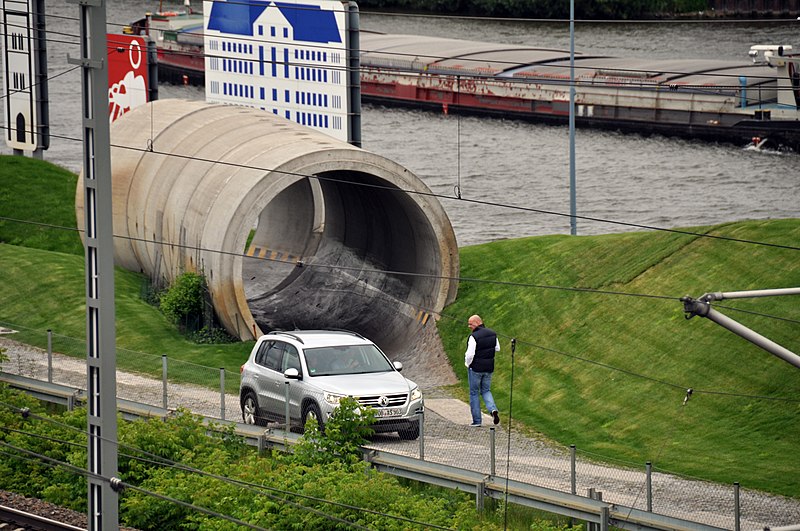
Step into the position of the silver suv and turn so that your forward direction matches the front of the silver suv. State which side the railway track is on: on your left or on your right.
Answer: on your right
